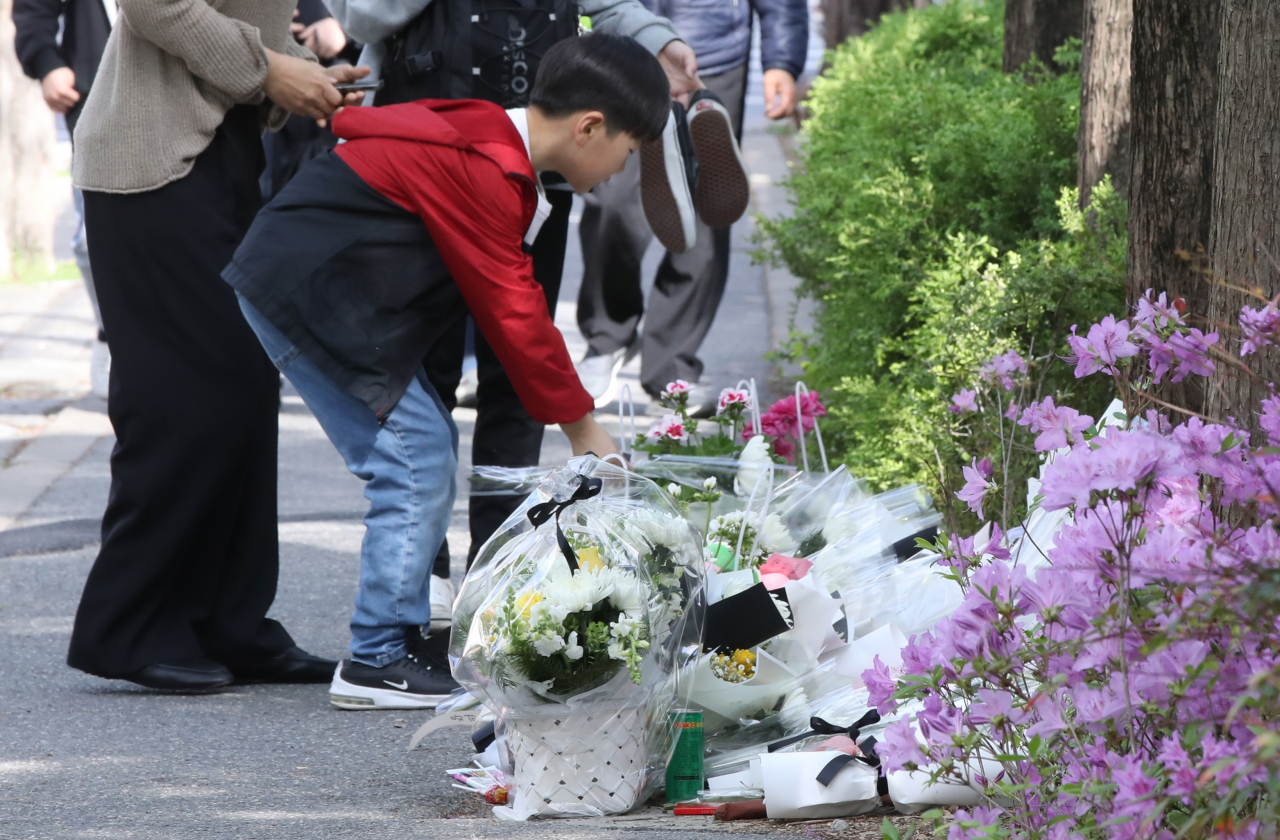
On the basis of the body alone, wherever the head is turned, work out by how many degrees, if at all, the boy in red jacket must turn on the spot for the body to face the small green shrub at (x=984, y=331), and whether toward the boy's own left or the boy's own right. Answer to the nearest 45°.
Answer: approximately 45° to the boy's own left

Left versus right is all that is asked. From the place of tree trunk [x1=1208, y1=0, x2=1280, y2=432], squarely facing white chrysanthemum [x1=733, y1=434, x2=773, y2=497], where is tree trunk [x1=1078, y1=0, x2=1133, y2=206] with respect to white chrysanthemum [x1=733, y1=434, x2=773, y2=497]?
right

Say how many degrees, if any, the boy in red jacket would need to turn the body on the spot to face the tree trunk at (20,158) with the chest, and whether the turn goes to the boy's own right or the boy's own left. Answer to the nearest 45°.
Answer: approximately 90° to the boy's own left

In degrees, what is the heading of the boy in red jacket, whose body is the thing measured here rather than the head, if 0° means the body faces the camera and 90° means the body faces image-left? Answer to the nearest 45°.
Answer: approximately 270°

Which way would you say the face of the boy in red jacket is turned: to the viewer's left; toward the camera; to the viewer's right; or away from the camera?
to the viewer's right

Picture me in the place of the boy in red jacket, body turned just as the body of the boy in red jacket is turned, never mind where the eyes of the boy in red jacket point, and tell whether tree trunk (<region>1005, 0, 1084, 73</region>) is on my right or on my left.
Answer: on my left

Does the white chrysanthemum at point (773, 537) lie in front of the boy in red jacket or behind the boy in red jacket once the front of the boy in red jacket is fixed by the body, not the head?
in front

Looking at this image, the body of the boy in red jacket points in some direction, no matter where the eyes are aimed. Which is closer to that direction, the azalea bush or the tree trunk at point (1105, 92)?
the tree trunk

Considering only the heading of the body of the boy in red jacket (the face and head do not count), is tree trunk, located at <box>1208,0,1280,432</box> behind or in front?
in front

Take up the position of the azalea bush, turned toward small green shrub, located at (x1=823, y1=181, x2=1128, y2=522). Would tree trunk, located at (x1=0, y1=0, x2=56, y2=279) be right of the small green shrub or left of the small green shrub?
left

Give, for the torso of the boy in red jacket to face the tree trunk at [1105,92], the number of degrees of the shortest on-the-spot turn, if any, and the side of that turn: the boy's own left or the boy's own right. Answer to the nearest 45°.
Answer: approximately 45° to the boy's own left

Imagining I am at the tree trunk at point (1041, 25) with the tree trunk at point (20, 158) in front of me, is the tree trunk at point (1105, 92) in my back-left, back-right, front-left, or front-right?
back-left

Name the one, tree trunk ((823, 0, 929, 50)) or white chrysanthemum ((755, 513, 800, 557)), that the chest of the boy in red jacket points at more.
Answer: the white chrysanthemum

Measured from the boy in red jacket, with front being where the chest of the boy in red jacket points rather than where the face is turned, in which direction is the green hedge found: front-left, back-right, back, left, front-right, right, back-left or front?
front-left
